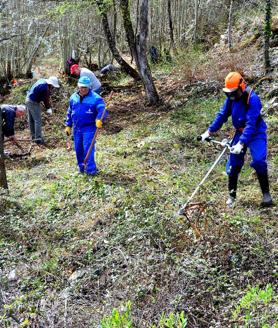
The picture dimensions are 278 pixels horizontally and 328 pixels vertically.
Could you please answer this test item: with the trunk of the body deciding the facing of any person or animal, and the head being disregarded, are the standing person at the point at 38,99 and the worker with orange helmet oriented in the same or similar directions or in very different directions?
very different directions

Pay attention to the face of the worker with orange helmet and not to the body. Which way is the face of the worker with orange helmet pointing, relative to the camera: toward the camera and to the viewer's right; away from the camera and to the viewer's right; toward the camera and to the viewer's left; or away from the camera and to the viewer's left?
toward the camera and to the viewer's left

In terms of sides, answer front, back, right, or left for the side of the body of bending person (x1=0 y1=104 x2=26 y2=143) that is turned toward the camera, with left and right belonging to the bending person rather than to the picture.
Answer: right

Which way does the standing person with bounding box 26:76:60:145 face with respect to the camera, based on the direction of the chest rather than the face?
to the viewer's right

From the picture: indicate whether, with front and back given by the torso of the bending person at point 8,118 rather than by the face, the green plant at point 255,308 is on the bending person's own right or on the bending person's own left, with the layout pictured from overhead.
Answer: on the bending person's own right

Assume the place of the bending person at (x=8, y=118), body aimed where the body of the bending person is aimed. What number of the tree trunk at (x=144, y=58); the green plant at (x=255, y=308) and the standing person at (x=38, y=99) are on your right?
1
